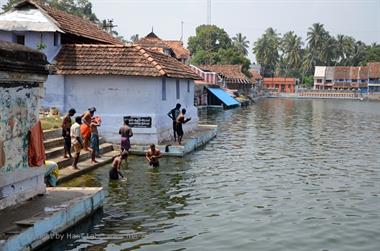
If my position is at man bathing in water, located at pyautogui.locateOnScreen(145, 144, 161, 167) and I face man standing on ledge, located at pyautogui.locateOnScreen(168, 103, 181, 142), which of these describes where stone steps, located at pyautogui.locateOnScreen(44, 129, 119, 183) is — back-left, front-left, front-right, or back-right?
back-left

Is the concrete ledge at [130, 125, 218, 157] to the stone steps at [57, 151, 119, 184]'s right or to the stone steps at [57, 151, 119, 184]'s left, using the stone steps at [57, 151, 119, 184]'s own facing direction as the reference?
on its left

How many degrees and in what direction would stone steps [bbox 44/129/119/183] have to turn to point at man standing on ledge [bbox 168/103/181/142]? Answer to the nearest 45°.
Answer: approximately 90° to its left

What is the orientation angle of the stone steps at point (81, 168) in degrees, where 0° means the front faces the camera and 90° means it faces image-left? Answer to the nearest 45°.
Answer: approximately 315°

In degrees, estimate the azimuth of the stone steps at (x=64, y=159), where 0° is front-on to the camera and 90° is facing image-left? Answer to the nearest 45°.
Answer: approximately 315°

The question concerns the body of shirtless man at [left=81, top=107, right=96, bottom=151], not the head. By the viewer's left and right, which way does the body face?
facing to the right of the viewer
